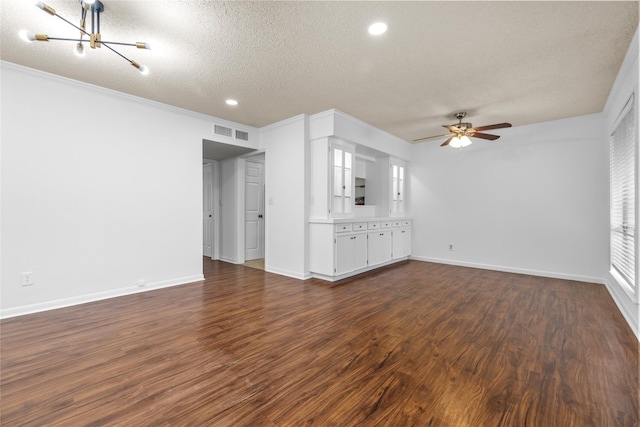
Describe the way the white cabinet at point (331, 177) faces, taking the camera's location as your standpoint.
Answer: facing the viewer and to the right of the viewer

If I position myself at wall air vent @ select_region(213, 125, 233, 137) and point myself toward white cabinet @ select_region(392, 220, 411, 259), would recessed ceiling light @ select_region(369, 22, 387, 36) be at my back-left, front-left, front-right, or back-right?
front-right

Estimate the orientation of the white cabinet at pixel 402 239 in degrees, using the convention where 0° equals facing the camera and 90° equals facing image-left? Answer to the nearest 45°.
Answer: approximately 315°

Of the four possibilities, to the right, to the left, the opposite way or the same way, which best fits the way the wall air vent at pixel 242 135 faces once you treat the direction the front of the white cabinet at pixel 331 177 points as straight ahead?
the same way

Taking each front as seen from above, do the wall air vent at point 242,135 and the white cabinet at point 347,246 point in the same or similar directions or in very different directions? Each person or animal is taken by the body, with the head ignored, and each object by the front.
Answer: same or similar directions

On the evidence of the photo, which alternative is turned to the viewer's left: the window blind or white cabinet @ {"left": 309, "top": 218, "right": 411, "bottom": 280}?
the window blind

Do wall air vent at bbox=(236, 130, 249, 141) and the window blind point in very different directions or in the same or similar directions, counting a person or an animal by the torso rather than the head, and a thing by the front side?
very different directions

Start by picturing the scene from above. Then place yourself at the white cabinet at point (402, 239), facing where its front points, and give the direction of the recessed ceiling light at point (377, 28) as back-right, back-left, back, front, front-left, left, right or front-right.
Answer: front-right

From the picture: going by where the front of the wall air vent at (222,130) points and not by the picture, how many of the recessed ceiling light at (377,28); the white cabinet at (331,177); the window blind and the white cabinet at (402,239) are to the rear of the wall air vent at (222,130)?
0

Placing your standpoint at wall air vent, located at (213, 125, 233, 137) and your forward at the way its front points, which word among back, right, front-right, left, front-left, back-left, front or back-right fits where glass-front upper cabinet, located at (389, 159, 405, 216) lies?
front-left

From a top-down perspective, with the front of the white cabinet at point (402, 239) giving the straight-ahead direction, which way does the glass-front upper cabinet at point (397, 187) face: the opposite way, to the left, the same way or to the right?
the same way

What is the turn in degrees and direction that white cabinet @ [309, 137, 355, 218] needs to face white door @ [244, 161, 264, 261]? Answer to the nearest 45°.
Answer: approximately 180°

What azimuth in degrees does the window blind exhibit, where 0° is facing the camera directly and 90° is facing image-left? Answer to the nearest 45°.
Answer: approximately 90°
